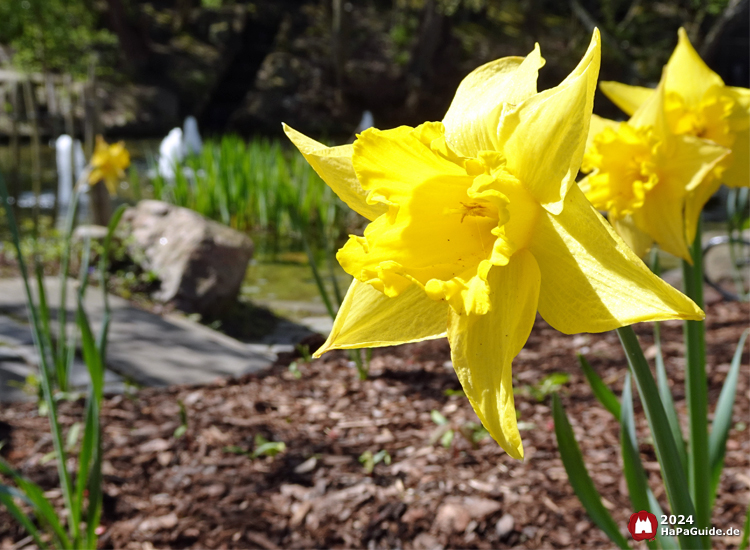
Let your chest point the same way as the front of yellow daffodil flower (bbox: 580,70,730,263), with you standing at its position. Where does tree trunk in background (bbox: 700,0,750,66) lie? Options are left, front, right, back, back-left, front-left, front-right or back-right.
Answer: back-right

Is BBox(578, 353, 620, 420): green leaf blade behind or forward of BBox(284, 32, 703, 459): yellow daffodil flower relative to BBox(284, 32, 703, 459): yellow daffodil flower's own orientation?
behind

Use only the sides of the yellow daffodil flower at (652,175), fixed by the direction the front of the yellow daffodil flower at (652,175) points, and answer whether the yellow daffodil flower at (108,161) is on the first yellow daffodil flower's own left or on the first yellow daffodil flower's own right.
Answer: on the first yellow daffodil flower's own right

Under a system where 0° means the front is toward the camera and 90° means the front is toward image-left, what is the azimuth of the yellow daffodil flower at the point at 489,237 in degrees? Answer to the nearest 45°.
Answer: approximately 45°

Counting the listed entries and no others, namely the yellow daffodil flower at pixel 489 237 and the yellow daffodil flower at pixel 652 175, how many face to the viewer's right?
0

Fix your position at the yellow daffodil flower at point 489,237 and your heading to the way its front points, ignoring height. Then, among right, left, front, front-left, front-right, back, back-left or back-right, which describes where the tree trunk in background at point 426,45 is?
back-right

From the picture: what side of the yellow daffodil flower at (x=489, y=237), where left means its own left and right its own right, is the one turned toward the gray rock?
right

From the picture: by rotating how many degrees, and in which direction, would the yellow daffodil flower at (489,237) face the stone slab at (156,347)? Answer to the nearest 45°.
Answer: approximately 90° to its right
